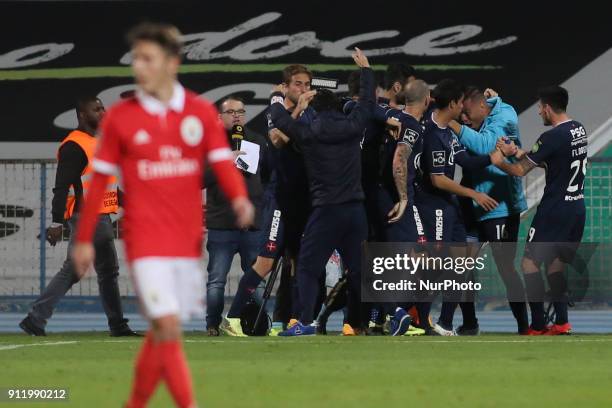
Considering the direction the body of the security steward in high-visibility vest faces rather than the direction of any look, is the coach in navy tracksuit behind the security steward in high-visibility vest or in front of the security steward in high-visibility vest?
in front

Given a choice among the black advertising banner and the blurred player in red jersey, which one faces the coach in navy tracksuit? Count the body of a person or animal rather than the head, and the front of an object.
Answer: the black advertising banner

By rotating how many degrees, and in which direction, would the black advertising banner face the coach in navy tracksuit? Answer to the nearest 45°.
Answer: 0° — it already faces them

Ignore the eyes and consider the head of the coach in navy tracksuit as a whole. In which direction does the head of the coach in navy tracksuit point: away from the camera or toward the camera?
away from the camera

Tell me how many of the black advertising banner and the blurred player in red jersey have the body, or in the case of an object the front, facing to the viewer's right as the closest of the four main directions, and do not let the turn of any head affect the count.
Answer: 0

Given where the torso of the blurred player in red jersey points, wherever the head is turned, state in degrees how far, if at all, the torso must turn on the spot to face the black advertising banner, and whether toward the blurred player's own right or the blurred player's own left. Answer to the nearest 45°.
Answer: approximately 180°

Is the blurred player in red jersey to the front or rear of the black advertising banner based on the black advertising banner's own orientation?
to the front
